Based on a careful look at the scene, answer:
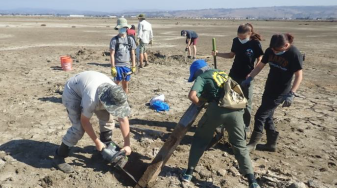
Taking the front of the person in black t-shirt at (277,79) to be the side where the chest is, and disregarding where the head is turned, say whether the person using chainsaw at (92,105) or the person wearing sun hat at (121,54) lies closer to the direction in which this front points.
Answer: the person using chainsaw

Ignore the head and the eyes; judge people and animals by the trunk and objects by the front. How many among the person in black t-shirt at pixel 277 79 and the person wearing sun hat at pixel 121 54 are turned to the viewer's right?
0

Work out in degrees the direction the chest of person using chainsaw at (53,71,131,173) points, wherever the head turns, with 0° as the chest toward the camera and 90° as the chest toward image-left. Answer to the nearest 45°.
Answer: approximately 315°

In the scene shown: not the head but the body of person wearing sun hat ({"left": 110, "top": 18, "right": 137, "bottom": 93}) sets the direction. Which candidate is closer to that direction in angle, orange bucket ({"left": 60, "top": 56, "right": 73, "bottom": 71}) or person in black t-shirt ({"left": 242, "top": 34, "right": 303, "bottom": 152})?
the person in black t-shirt

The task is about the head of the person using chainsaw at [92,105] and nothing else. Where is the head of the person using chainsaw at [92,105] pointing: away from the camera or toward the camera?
toward the camera

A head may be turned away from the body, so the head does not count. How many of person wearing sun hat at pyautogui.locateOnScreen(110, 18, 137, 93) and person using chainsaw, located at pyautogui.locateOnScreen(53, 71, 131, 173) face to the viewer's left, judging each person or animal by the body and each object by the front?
0

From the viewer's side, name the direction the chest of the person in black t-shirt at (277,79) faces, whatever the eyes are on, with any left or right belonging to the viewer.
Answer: facing the viewer and to the left of the viewer

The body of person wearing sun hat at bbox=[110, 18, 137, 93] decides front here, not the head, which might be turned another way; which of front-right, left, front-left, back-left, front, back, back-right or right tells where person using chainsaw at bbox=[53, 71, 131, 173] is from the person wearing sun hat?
front

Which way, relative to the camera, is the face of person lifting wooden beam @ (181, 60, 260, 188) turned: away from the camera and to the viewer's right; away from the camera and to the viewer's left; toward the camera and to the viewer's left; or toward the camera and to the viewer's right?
away from the camera and to the viewer's left

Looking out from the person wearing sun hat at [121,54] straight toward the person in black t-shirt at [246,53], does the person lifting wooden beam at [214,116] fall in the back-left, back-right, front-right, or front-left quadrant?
front-right
